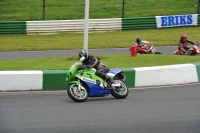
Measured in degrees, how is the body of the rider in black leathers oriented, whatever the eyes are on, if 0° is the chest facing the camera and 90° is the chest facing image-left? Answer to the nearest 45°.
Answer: approximately 90°
